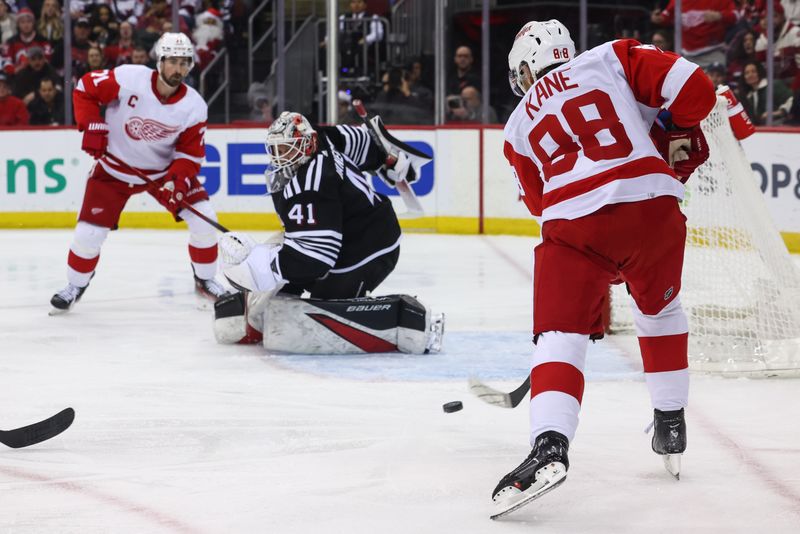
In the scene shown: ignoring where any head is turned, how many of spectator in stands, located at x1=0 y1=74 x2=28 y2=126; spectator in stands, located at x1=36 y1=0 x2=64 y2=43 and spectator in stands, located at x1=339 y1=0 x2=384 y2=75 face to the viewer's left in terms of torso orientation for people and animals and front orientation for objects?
0

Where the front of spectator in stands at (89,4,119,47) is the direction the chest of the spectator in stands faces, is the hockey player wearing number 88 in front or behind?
in front

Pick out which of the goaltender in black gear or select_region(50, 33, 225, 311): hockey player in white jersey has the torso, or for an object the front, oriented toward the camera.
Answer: the hockey player in white jersey

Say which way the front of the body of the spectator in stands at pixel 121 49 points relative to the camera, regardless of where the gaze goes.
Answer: toward the camera

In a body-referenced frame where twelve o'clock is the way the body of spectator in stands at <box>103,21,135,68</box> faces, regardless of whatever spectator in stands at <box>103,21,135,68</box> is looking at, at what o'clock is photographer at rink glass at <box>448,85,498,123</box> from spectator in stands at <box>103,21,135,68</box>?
photographer at rink glass at <box>448,85,498,123</box> is roughly at 10 o'clock from spectator in stands at <box>103,21,135,68</box>.

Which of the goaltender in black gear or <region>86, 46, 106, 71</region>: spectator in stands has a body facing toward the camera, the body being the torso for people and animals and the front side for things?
the spectator in stands

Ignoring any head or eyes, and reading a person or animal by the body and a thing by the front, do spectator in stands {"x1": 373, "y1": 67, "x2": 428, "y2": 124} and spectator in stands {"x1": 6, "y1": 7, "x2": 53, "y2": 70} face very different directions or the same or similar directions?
same or similar directions

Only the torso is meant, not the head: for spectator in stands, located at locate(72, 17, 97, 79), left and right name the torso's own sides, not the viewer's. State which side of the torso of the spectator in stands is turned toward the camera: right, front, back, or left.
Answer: front

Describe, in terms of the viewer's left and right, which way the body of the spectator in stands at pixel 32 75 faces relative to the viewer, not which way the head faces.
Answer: facing the viewer

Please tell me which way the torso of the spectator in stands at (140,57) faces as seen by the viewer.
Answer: toward the camera
